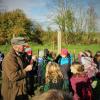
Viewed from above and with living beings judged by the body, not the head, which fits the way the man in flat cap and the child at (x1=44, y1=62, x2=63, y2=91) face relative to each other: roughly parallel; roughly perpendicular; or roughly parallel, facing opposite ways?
roughly perpendicular

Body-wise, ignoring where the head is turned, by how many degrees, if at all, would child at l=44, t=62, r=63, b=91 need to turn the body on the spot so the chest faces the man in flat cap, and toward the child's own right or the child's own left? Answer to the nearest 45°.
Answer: approximately 135° to the child's own left

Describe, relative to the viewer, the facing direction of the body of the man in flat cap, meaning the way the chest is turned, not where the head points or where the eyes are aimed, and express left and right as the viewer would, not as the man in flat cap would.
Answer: facing to the right of the viewer

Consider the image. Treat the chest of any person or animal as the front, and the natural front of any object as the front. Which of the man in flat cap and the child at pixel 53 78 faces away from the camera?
the child

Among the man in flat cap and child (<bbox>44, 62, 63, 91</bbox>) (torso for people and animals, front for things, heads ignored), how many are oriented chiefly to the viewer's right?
1

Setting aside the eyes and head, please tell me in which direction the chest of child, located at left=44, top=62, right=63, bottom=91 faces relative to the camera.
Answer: away from the camera

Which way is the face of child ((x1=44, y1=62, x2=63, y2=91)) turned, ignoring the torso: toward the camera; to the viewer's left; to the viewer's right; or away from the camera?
away from the camera

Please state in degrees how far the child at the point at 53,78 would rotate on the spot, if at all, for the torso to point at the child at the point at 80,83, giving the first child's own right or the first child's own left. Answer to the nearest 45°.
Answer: approximately 45° to the first child's own right
